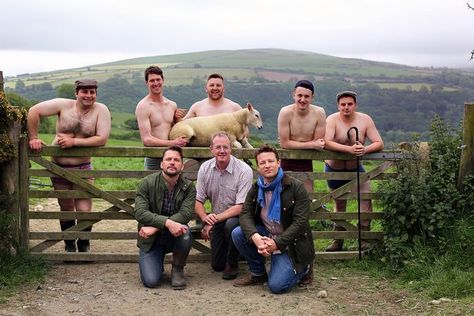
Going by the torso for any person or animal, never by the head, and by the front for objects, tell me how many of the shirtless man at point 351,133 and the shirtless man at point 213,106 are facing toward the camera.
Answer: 2

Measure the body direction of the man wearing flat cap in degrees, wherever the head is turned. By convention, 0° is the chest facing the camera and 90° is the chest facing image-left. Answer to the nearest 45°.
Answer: approximately 0°

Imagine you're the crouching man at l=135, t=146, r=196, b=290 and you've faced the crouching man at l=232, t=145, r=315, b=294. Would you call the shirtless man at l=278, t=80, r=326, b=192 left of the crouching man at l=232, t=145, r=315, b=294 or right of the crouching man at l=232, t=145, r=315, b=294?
left

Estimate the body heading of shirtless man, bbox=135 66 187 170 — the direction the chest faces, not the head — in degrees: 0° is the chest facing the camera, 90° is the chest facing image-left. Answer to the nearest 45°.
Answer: approximately 315°

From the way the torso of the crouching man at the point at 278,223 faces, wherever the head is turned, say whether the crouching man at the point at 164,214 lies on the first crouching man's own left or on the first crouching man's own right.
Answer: on the first crouching man's own right
